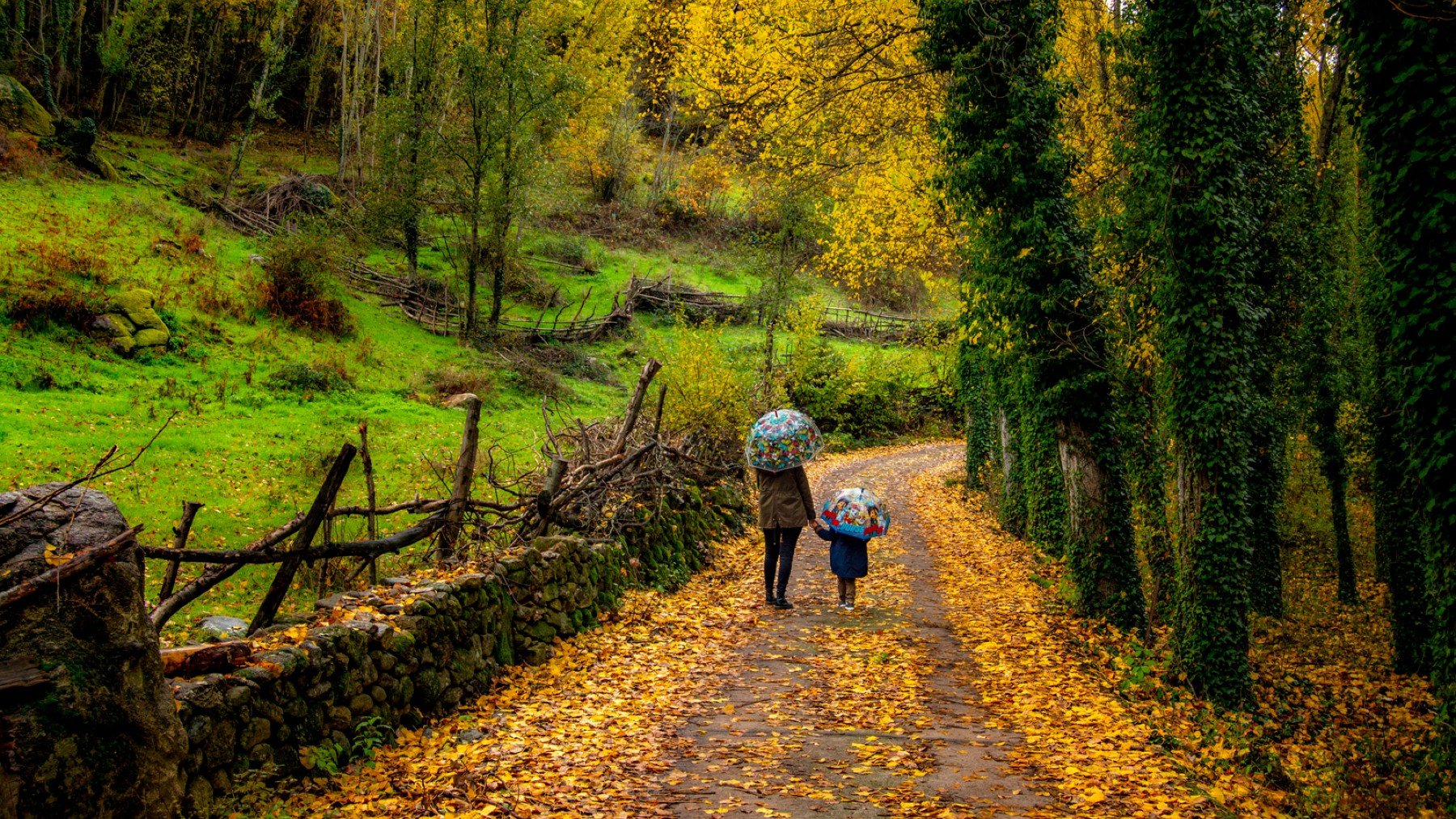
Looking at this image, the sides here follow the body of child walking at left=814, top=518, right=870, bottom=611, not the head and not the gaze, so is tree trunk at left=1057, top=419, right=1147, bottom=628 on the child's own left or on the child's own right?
on the child's own right

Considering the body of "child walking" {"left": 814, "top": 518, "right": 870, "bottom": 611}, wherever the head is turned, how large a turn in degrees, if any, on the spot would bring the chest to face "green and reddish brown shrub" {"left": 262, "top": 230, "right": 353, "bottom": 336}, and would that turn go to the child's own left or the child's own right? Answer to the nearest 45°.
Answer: approximately 45° to the child's own left

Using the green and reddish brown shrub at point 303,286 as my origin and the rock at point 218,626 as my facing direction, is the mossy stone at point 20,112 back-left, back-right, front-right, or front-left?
back-right

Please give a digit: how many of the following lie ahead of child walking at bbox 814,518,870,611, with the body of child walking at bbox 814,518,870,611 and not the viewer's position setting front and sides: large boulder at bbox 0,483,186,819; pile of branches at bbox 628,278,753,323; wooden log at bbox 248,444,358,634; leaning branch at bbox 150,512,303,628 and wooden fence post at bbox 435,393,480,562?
1

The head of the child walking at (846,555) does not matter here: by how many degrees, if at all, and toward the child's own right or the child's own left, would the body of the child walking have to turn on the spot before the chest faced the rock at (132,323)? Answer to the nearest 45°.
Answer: approximately 45° to the child's own left

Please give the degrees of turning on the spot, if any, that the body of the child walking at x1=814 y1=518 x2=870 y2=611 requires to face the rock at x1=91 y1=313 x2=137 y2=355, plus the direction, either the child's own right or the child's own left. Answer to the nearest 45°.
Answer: approximately 45° to the child's own left

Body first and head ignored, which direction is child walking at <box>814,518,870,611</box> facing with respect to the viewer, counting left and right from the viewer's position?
facing away from the viewer

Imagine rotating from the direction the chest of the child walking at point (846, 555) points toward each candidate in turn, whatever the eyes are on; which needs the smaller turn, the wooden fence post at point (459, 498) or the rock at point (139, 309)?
the rock

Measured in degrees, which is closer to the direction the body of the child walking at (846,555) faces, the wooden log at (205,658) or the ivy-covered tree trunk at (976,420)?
the ivy-covered tree trunk
